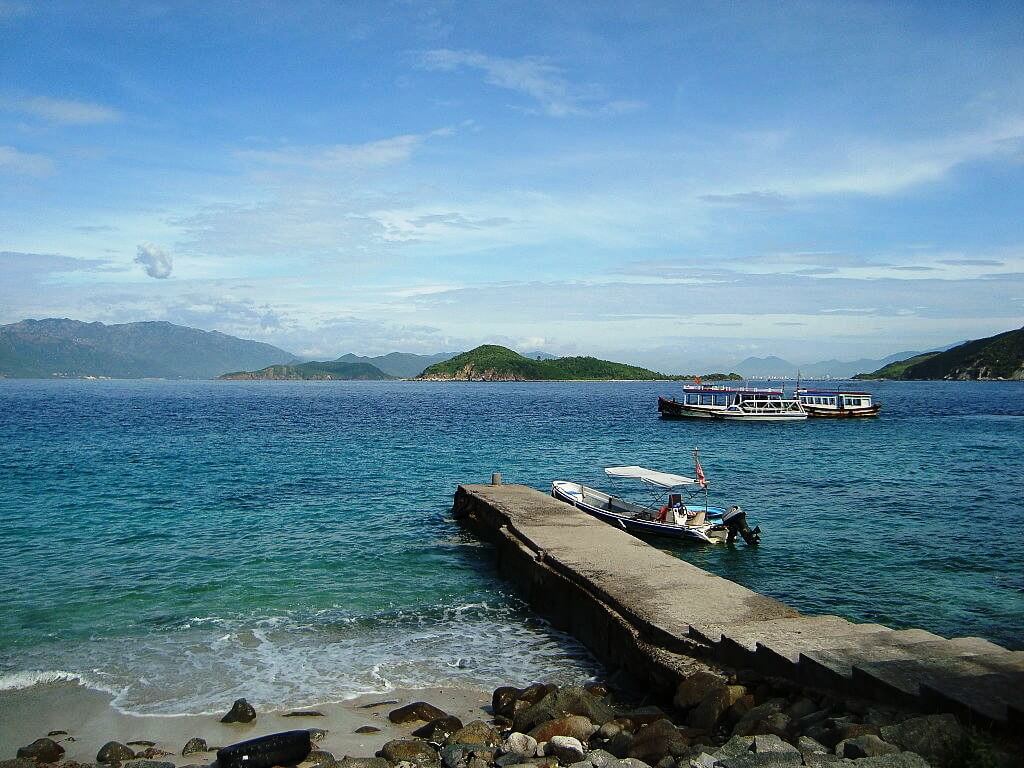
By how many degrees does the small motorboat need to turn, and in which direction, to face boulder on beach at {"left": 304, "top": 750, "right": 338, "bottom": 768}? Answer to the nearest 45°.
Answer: approximately 135° to its left

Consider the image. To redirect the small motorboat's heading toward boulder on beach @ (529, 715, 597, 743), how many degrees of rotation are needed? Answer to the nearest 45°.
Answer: approximately 135° to its left

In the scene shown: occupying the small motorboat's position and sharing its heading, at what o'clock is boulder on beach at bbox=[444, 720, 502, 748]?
The boulder on beach is roughly at 8 o'clock from the small motorboat.

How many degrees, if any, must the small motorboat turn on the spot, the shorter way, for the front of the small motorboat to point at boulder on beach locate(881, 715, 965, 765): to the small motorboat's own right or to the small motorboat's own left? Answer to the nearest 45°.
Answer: approximately 135° to the small motorboat's own left

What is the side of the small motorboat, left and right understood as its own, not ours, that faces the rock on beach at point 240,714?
left

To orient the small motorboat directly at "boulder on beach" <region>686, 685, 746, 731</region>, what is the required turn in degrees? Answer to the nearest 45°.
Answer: approximately 135° to its left

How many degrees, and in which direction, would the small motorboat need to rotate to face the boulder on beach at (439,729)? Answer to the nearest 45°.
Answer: approximately 135° to its left

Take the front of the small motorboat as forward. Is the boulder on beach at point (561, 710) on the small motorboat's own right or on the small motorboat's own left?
on the small motorboat's own left

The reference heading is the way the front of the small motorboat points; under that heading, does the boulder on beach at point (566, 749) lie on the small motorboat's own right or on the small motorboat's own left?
on the small motorboat's own left

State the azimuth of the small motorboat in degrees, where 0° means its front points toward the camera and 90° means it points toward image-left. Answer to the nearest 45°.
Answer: approximately 135°

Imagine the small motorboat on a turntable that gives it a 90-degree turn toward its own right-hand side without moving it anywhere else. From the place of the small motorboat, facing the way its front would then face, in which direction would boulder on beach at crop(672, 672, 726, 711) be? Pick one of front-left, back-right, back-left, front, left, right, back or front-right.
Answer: back-right

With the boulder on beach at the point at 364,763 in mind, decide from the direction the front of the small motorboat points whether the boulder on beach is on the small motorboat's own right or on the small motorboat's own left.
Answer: on the small motorboat's own left
